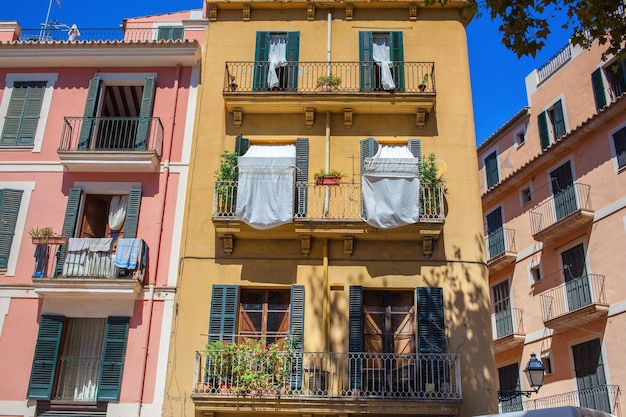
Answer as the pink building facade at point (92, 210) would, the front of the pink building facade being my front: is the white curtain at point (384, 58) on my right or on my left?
on my left

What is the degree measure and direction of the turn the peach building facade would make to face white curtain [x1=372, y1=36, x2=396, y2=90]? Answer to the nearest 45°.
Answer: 0° — it already faces it

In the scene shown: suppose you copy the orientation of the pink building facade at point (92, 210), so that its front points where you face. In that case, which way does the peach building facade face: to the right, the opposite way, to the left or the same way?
to the right

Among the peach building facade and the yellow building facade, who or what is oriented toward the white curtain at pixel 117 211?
the peach building facade

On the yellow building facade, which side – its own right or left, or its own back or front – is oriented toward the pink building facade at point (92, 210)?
right

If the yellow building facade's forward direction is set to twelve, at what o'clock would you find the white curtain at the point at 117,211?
The white curtain is roughly at 3 o'clock from the yellow building facade.

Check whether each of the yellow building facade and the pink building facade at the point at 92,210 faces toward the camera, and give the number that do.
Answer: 2

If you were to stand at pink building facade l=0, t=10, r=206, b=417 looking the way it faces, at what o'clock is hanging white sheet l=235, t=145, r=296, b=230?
The hanging white sheet is roughly at 10 o'clock from the pink building facade.

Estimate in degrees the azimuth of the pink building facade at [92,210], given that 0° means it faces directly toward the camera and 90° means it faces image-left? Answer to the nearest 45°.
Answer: approximately 0°

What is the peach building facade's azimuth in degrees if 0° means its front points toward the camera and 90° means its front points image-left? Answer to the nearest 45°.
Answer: approximately 45°
